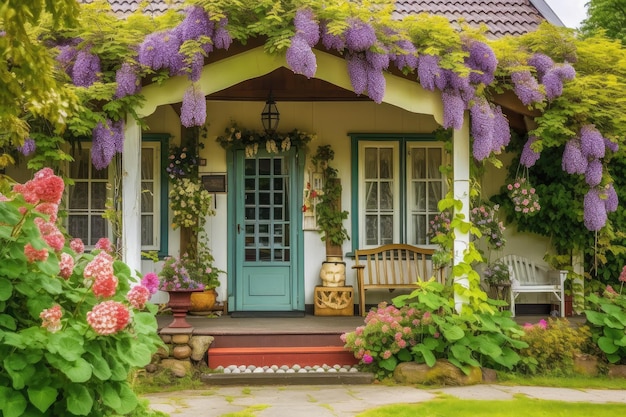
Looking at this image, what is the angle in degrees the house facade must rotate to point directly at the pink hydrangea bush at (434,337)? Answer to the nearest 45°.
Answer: approximately 45° to its left

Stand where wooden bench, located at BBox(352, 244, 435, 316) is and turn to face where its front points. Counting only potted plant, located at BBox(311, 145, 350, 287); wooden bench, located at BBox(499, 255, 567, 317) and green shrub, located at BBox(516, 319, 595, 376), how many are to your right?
1

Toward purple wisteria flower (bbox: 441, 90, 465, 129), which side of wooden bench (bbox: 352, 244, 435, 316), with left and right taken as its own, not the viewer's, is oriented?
front

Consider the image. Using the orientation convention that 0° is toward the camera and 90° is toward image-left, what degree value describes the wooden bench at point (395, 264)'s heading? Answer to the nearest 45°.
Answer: approximately 0°

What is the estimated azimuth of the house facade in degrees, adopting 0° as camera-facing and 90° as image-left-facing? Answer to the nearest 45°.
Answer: approximately 0°

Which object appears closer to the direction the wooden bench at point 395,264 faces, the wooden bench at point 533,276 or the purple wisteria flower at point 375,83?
the purple wisteria flower

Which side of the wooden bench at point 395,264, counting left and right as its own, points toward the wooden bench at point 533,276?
left

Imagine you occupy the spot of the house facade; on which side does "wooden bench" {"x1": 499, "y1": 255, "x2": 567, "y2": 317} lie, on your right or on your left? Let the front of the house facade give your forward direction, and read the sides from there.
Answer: on your left
